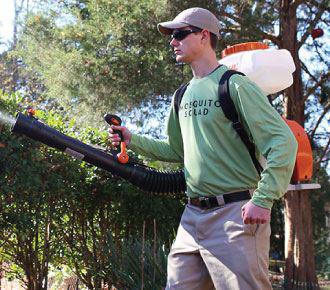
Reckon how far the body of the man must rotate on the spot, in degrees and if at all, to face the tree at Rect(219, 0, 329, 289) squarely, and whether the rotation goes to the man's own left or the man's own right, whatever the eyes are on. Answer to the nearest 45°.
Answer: approximately 135° to the man's own right

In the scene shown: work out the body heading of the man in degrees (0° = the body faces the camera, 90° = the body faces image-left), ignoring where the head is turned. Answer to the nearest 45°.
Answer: approximately 45°

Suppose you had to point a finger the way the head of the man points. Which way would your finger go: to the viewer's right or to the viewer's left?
to the viewer's left
